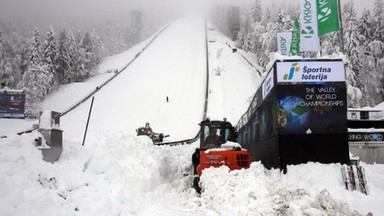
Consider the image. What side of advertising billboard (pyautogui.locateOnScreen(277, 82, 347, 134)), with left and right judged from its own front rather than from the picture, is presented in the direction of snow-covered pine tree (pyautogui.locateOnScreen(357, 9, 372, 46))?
back

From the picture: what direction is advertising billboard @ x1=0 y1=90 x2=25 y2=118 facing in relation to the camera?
toward the camera

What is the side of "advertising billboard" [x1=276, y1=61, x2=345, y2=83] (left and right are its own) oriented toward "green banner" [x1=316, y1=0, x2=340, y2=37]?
back

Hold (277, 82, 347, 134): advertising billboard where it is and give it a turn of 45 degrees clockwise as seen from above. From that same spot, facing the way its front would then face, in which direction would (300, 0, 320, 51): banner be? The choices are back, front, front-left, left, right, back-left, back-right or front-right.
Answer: back-right

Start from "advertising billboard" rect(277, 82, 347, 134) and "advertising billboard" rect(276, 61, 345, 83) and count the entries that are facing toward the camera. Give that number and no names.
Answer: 2

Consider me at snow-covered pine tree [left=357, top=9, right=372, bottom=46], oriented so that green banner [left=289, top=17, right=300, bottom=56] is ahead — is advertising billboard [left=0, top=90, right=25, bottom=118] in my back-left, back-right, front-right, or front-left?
front-right

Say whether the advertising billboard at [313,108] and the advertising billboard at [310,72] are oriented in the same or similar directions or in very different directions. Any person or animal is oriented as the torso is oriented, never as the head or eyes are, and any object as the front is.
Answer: same or similar directions

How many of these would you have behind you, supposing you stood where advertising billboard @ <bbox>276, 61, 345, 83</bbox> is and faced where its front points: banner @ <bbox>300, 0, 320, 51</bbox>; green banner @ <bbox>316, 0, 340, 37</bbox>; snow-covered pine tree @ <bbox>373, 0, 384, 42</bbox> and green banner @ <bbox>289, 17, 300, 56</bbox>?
4

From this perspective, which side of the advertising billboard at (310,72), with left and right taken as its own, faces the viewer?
front

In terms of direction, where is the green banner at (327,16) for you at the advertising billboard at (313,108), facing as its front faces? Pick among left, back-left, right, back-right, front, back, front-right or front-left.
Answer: back

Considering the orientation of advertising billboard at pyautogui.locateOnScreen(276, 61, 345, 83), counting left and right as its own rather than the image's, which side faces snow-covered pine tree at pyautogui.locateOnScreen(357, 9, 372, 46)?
back

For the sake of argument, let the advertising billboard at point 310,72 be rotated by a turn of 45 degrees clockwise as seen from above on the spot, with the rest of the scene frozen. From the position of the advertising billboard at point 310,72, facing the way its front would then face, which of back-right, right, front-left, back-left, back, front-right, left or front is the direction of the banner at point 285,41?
back-right
